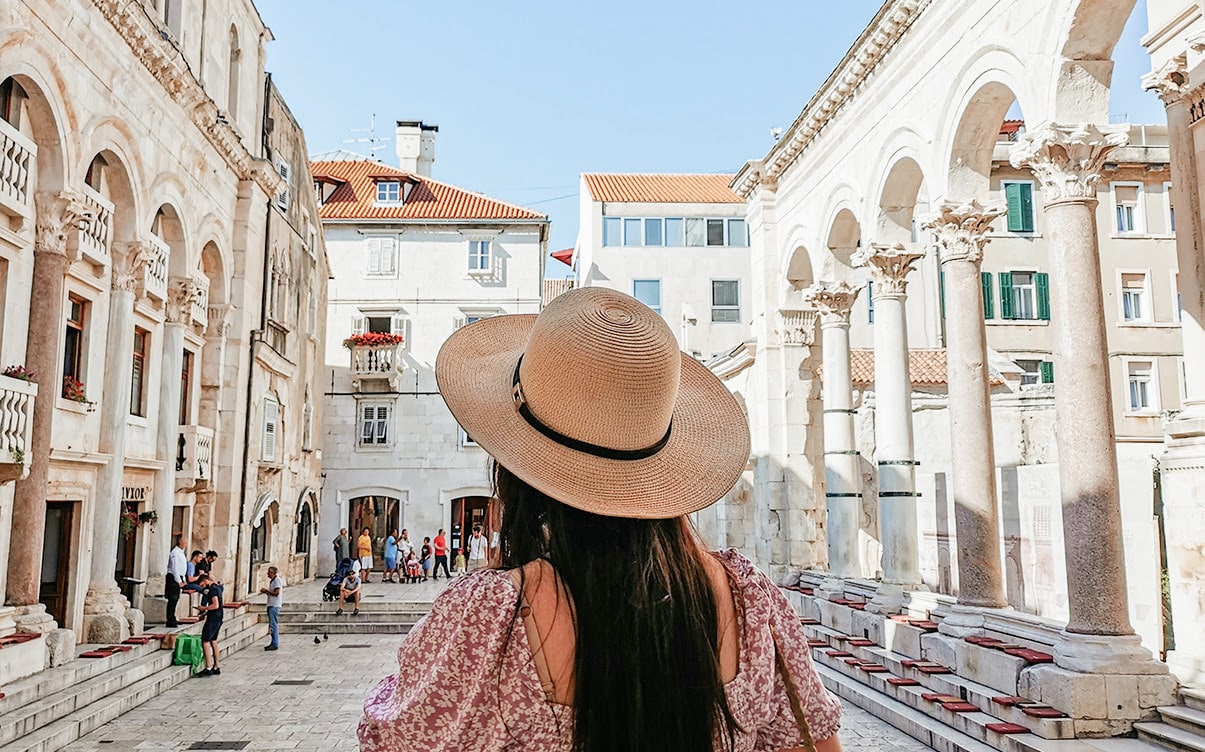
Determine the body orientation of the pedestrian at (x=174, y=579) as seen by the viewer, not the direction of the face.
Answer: to the viewer's right

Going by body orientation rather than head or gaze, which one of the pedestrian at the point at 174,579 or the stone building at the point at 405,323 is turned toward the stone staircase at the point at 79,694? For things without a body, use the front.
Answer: the stone building

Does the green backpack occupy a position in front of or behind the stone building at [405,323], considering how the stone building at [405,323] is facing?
in front

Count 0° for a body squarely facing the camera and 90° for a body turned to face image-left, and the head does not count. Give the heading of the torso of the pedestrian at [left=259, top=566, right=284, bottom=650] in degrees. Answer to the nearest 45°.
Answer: approximately 90°

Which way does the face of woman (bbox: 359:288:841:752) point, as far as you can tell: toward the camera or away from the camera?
away from the camera

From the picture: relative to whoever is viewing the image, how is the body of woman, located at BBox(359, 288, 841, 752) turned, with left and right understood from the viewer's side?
facing away from the viewer

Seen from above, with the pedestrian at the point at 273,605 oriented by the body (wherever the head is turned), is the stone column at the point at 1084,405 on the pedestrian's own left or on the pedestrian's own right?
on the pedestrian's own left

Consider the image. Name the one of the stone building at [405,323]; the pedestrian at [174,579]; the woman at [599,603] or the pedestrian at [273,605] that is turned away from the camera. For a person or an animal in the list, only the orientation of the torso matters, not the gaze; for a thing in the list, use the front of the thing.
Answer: the woman

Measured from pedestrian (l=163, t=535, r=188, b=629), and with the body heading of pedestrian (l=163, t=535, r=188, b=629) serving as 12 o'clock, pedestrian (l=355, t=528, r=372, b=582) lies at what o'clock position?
pedestrian (l=355, t=528, r=372, b=582) is roughly at 10 o'clock from pedestrian (l=163, t=535, r=188, b=629).

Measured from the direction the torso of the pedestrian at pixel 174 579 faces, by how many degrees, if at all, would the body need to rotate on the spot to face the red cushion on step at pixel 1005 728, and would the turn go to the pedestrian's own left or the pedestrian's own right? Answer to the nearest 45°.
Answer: approximately 45° to the pedestrian's own right

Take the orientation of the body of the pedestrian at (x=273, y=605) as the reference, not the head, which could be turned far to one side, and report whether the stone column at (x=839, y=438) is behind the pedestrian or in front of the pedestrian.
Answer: behind
